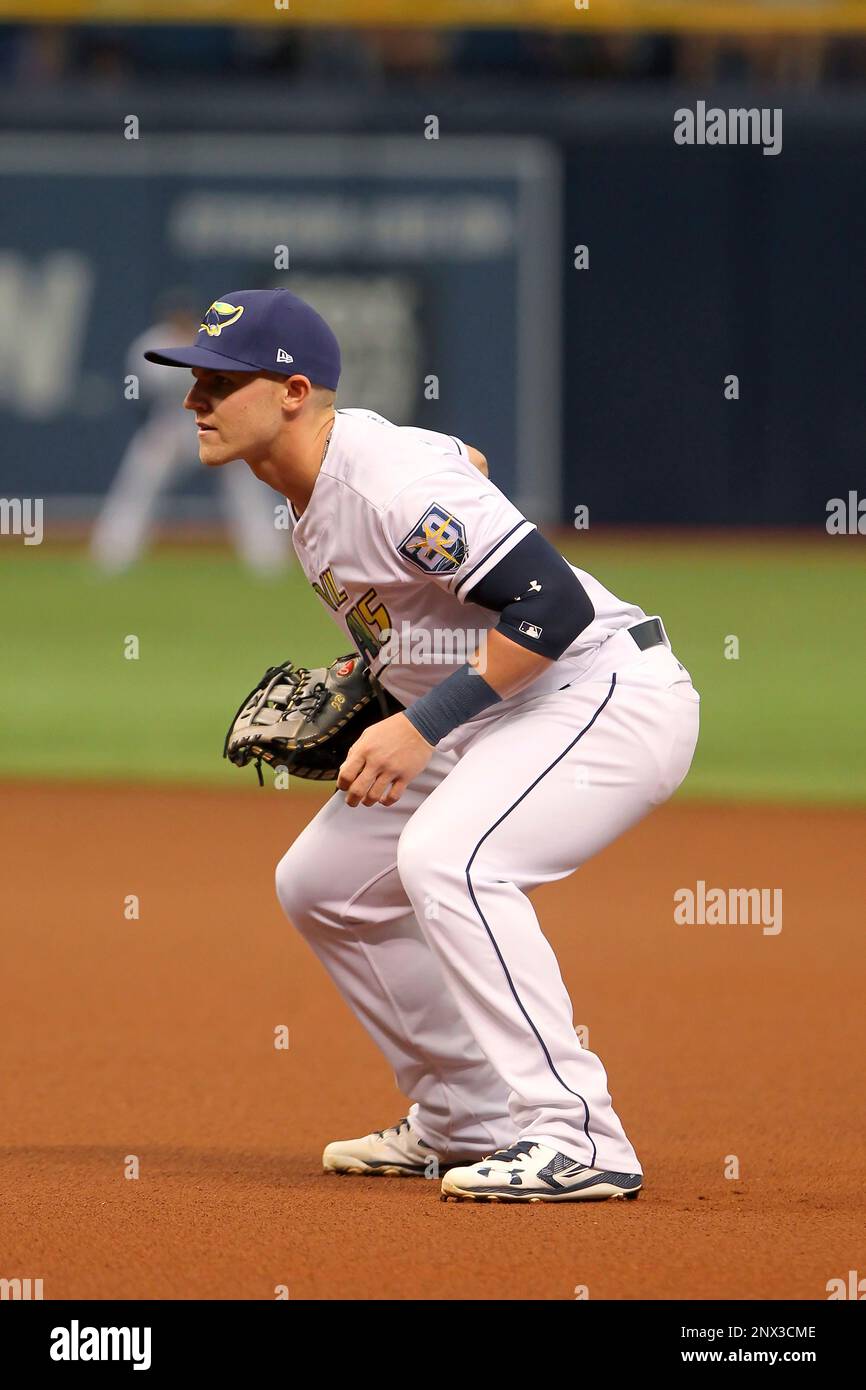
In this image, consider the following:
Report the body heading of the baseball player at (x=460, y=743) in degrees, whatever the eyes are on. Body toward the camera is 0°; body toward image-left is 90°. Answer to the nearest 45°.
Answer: approximately 90°
